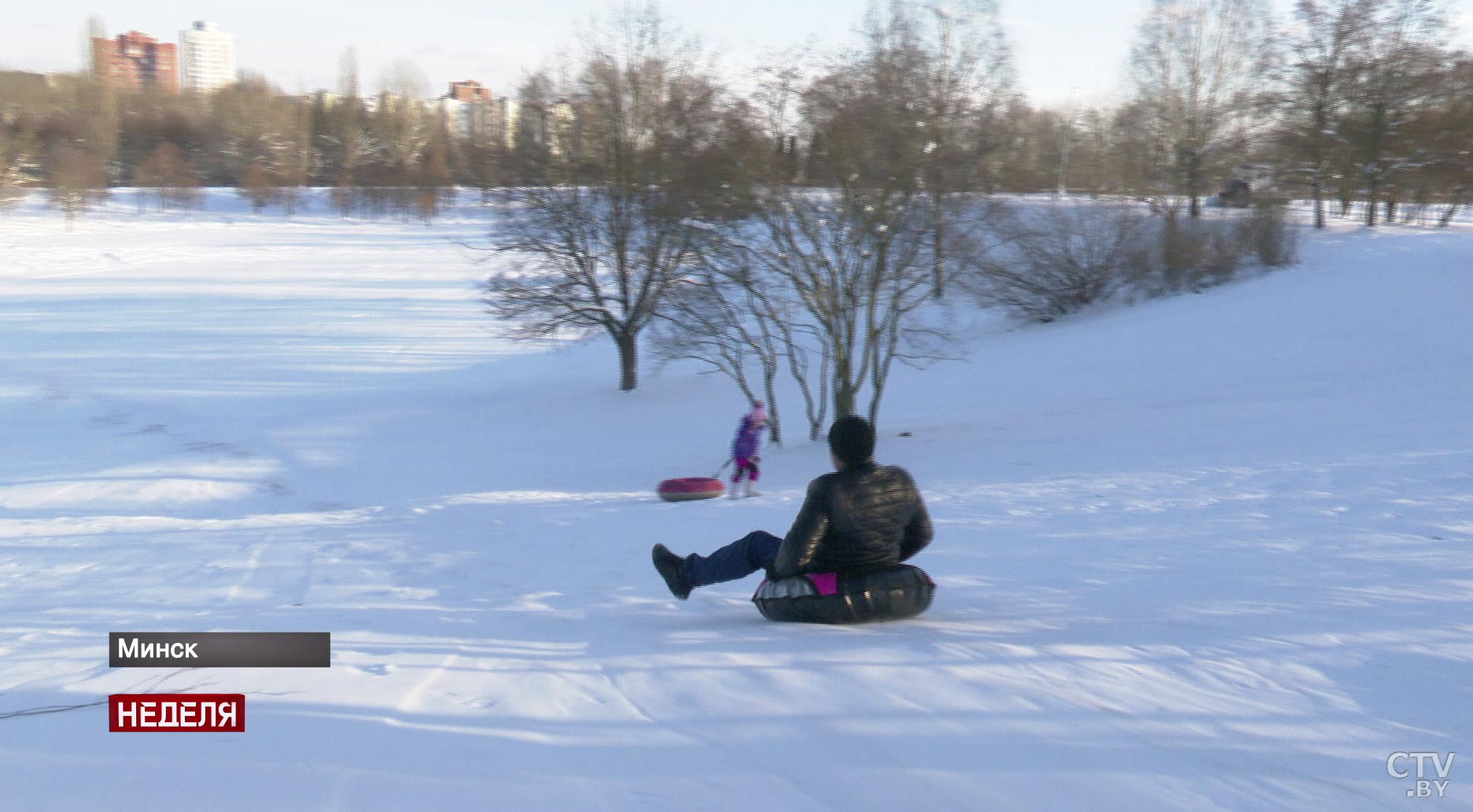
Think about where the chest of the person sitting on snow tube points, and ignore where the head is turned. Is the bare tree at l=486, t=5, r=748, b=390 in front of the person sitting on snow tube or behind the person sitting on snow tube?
in front

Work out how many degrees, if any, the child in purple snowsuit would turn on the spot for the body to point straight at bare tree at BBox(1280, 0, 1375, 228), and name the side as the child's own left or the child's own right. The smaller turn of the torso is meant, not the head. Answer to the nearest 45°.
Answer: approximately 45° to the child's own left

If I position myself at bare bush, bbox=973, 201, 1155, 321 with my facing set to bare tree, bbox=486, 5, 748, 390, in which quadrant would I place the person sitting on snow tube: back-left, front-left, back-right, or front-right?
front-left

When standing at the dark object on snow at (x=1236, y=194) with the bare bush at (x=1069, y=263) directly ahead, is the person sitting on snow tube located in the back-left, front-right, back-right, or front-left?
front-left

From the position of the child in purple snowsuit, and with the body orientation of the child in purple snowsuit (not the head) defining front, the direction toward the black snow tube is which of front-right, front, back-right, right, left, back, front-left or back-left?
right

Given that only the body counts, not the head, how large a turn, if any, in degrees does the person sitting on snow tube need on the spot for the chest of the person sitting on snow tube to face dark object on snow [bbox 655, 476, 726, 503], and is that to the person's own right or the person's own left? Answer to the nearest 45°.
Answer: approximately 45° to the person's own right

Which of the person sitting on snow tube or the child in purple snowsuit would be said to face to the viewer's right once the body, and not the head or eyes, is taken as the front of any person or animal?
the child in purple snowsuit

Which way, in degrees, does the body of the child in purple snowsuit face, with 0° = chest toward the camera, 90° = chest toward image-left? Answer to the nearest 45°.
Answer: approximately 270°

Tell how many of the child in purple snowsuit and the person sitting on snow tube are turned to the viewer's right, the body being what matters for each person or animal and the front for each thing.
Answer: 1

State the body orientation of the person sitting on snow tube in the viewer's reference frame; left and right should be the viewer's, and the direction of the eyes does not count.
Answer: facing away from the viewer and to the left of the viewer

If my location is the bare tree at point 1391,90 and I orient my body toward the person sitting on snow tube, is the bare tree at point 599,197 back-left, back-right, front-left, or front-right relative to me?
front-right

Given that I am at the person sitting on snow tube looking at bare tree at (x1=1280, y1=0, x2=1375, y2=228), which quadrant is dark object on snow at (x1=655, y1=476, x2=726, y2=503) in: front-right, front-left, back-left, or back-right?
front-left

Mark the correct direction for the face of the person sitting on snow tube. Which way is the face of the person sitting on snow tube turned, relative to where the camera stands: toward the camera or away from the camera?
away from the camera

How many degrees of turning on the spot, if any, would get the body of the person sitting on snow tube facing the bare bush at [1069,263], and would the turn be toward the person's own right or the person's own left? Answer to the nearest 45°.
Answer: approximately 45° to the person's own right

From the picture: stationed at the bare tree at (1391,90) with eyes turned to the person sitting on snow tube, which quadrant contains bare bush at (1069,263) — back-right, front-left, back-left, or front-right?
front-right

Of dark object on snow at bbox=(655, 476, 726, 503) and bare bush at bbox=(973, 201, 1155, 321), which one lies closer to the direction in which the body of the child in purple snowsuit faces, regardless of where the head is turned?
the bare bush

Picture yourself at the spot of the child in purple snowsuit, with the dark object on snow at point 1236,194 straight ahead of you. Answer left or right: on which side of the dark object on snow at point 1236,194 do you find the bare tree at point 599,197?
left
